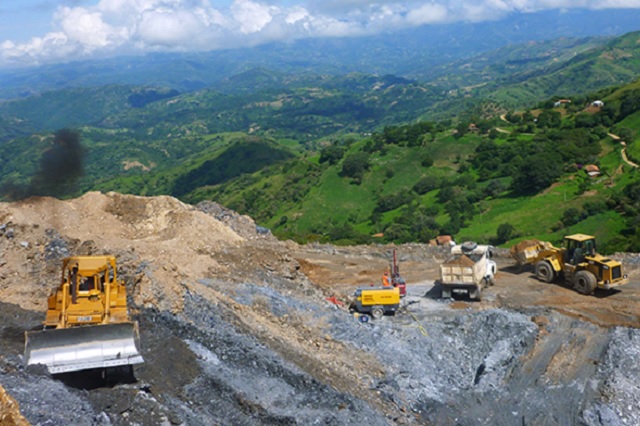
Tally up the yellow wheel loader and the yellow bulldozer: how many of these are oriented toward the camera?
1

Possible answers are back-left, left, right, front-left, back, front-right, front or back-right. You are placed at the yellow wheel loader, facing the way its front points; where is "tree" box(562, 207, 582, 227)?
front-right

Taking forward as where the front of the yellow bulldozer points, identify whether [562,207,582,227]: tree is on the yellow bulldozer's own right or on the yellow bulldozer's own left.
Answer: on the yellow bulldozer's own left

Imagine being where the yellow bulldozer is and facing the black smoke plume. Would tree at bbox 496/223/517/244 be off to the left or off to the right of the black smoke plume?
right

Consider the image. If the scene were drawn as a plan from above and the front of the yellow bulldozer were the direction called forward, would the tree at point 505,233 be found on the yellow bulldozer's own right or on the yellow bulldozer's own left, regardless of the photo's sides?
on the yellow bulldozer's own left

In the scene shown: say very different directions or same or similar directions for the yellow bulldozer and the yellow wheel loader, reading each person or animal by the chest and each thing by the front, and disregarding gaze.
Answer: very different directions

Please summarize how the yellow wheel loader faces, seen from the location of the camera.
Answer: facing away from the viewer and to the left of the viewer

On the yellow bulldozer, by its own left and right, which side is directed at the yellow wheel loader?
left
